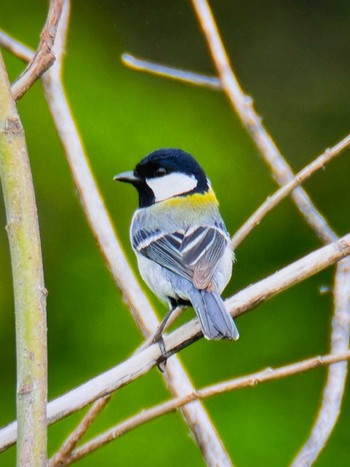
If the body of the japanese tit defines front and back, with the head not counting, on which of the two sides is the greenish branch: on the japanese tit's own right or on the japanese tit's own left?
on the japanese tit's own left

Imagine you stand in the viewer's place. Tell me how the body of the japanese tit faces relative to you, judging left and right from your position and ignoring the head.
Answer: facing away from the viewer and to the left of the viewer
